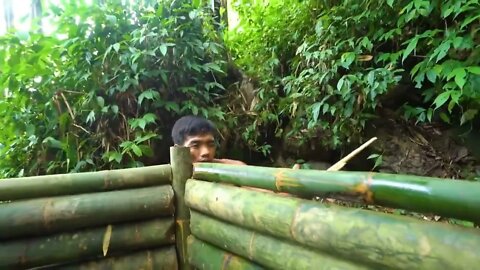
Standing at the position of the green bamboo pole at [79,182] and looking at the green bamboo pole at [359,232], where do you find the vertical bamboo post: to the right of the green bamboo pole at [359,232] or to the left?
left

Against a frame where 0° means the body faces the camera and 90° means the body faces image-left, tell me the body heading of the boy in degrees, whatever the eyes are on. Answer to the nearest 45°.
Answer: approximately 315°

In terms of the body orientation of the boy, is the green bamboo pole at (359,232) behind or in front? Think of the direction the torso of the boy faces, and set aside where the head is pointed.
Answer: in front

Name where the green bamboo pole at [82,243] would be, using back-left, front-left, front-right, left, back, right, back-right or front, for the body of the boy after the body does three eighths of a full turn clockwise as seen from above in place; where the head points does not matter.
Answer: front-left

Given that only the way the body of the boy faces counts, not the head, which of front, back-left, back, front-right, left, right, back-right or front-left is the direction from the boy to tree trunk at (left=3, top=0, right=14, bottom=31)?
back

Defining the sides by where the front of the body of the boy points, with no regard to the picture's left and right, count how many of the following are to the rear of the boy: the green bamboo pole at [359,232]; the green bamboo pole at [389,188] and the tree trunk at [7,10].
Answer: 1

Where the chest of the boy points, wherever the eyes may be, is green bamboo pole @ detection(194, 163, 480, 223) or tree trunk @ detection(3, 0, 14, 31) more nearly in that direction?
the green bamboo pole

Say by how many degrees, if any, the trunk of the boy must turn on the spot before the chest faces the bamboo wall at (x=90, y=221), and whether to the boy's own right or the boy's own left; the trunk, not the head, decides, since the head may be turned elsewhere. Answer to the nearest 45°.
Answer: approximately 90° to the boy's own right

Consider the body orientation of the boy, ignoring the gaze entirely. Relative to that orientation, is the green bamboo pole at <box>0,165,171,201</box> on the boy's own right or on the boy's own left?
on the boy's own right

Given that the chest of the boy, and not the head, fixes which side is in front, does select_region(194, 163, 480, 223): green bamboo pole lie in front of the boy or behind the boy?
in front
